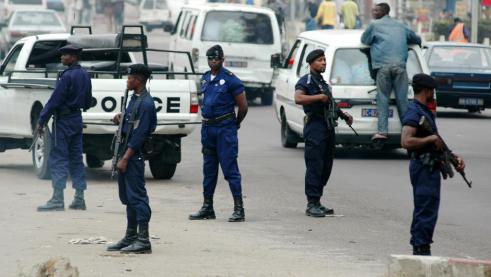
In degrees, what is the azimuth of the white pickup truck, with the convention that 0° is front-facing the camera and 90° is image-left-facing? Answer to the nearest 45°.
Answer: approximately 135°

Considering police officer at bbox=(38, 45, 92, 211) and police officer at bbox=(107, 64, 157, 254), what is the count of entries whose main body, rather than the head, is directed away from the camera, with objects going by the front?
0

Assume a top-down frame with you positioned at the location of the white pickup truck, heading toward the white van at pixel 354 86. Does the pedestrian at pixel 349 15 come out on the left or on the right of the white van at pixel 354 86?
left

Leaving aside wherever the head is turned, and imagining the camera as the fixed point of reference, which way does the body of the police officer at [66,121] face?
to the viewer's left

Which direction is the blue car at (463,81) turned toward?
away from the camera
